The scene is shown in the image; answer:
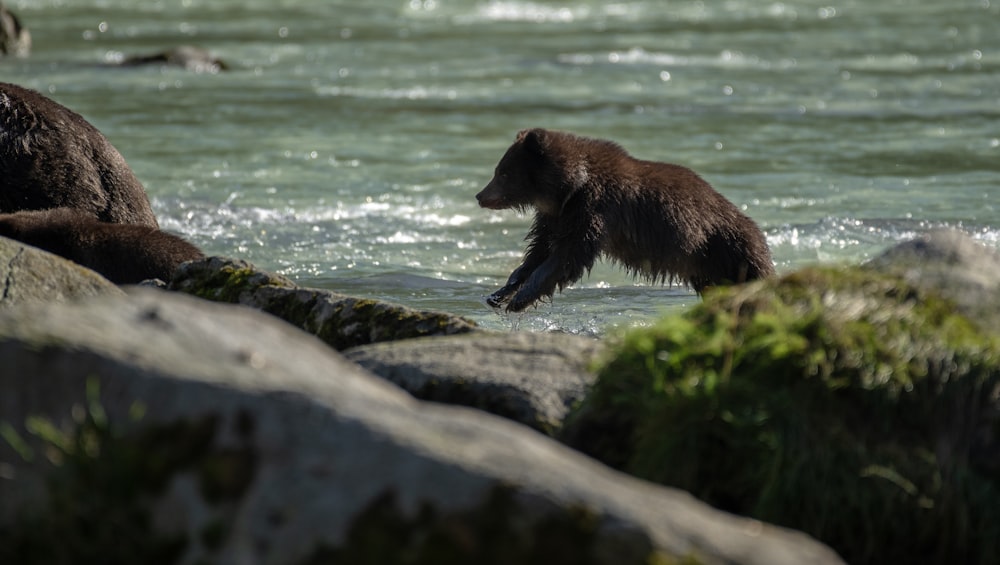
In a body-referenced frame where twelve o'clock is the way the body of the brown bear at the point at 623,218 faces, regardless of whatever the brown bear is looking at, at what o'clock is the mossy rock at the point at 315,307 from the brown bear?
The mossy rock is roughly at 10 o'clock from the brown bear.

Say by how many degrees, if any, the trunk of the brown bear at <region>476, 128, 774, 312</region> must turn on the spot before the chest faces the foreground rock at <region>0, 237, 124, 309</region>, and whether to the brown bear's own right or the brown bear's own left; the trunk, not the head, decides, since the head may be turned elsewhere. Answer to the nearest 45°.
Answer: approximately 45° to the brown bear's own left

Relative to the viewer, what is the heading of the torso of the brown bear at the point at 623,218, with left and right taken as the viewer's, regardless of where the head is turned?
facing to the left of the viewer

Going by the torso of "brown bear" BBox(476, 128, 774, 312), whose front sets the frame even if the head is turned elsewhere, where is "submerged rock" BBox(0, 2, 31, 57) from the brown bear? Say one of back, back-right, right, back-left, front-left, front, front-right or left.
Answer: front-right

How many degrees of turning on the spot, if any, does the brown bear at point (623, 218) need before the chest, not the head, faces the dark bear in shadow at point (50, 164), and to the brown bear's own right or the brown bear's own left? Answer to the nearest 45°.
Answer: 0° — it already faces it

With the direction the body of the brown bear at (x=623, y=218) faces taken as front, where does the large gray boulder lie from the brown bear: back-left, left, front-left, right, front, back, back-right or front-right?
left
